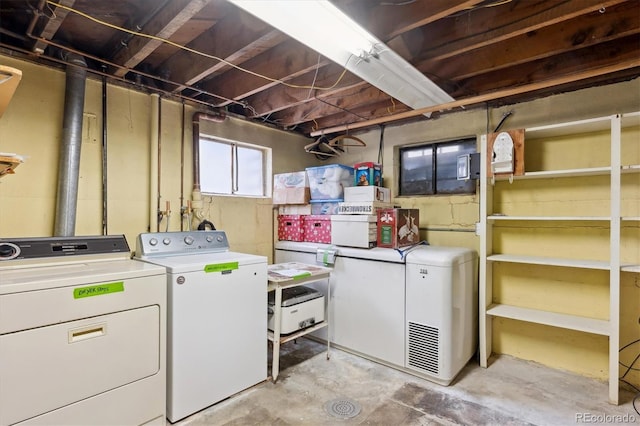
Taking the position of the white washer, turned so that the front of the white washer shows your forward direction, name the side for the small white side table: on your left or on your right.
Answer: on your left

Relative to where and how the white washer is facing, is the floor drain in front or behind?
in front

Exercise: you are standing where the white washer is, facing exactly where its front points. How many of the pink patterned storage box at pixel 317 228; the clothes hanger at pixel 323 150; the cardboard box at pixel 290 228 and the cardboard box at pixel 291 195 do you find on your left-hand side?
4

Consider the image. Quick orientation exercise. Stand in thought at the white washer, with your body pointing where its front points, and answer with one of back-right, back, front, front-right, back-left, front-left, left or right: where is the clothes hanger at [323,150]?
left

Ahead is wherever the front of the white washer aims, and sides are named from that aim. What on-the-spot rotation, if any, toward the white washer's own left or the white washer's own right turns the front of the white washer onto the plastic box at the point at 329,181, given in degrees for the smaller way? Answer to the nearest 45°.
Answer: approximately 90° to the white washer's own left
